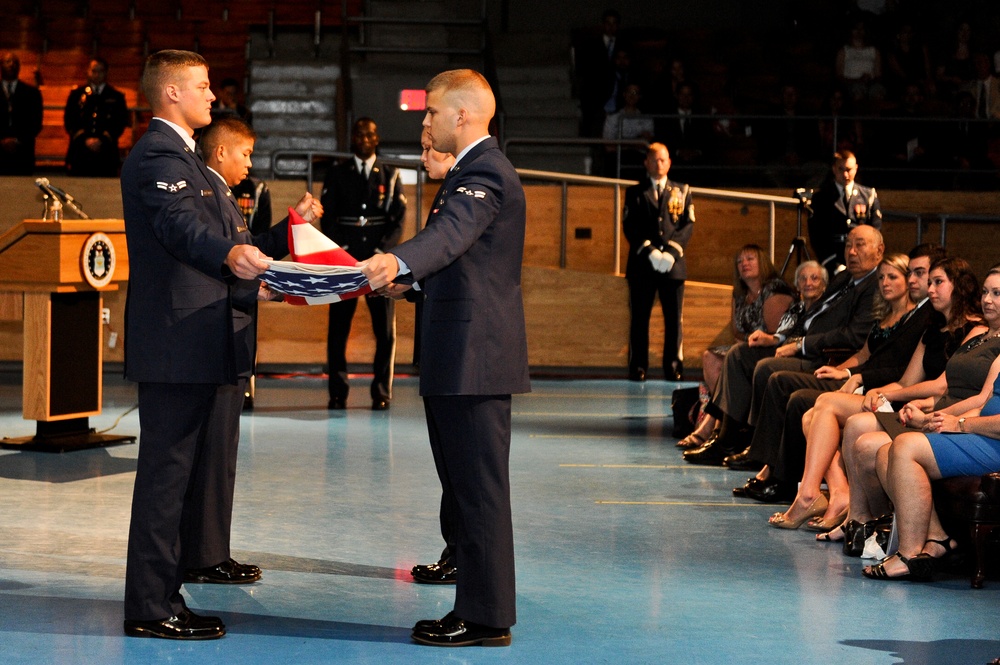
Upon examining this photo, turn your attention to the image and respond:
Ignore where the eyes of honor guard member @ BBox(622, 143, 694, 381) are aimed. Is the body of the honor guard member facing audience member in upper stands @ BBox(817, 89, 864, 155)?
no

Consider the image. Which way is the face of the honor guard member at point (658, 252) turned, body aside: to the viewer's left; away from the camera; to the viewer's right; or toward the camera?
toward the camera

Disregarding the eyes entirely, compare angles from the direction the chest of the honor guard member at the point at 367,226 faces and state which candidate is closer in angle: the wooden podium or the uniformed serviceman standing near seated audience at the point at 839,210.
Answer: the wooden podium

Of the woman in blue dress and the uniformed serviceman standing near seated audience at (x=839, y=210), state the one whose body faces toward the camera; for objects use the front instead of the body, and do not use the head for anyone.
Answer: the uniformed serviceman standing near seated audience

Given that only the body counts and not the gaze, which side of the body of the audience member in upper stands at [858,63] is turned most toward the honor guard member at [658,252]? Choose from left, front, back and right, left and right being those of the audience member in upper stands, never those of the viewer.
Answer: front

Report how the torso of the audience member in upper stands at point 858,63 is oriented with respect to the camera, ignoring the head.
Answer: toward the camera

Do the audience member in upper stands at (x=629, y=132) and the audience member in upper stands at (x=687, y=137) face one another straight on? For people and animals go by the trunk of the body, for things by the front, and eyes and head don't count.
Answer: no

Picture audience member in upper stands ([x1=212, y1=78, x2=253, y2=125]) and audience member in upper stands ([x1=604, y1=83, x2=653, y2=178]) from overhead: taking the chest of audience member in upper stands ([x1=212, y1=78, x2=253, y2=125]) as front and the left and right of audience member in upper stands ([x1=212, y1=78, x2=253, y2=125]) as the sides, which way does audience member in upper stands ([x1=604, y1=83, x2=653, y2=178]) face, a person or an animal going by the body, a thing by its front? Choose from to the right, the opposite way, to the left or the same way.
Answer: the same way

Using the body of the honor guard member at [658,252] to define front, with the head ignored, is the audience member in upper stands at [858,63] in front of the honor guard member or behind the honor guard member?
behind

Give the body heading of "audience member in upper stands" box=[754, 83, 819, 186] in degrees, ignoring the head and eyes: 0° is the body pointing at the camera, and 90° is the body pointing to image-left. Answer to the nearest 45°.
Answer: approximately 0°

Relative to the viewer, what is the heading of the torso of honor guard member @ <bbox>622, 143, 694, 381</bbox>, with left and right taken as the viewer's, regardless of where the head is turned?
facing the viewer

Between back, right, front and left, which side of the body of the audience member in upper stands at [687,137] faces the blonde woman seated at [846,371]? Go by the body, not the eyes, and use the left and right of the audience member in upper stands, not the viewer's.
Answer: front

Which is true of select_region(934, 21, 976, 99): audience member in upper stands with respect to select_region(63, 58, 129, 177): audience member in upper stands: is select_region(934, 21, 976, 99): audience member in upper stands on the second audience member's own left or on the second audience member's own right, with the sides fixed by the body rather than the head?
on the second audience member's own left

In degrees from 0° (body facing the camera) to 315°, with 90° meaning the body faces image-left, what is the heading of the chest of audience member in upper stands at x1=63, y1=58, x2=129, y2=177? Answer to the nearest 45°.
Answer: approximately 0°

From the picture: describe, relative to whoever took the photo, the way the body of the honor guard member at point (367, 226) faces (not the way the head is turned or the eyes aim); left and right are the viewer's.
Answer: facing the viewer

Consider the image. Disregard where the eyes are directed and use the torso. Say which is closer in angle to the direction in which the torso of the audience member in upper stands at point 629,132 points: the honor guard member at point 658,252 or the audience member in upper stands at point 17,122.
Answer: the honor guard member

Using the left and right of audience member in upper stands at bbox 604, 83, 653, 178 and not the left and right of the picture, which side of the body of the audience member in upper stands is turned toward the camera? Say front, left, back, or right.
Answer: front

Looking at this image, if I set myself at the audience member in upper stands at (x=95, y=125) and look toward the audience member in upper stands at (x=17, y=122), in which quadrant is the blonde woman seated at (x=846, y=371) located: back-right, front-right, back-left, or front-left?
back-left

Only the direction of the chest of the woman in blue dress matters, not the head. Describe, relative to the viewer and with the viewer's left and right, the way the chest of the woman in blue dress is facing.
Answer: facing to the left of the viewer
